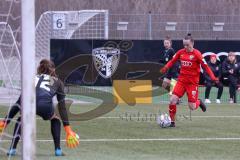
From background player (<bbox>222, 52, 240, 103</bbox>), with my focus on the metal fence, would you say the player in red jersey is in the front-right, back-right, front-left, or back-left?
back-left

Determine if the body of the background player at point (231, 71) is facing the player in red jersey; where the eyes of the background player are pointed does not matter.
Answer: yes

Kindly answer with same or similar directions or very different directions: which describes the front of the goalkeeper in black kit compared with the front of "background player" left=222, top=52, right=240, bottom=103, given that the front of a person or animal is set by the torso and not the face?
very different directions

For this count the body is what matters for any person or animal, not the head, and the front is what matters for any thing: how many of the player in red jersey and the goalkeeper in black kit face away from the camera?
1

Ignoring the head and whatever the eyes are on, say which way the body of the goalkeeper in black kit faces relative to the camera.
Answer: away from the camera

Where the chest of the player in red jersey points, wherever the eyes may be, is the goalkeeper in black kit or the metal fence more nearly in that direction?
the goalkeeper in black kit

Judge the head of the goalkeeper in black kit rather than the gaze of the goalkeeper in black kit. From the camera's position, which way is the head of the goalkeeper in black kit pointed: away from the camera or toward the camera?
away from the camera

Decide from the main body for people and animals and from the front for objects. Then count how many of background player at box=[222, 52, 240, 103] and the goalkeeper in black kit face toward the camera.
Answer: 1

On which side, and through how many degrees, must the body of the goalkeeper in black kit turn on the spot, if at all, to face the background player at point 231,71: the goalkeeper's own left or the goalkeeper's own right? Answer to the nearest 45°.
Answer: approximately 45° to the goalkeeper's own right

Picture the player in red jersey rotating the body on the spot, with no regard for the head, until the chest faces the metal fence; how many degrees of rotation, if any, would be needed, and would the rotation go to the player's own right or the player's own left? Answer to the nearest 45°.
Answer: approximately 135° to the player's own right
